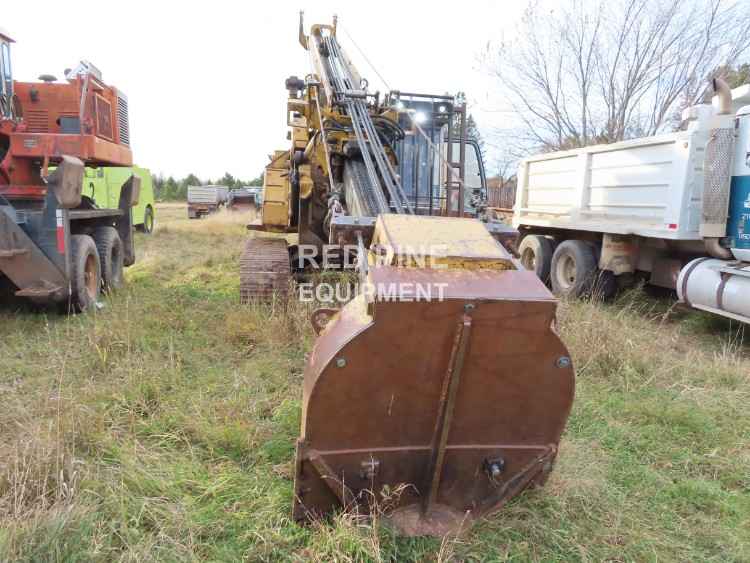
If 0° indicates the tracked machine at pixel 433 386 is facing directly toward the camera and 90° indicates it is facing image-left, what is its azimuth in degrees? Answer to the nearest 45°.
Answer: approximately 0°

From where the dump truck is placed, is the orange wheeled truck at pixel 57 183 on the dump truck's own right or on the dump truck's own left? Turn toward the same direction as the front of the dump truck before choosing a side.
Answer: on the dump truck's own right

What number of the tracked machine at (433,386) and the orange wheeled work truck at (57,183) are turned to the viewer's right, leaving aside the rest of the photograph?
0

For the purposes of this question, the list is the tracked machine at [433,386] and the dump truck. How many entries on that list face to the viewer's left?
0

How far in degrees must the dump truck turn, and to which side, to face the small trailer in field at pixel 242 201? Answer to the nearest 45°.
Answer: approximately 180°

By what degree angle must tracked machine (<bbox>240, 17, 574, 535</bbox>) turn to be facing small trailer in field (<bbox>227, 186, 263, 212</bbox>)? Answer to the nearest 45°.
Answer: approximately 180°
